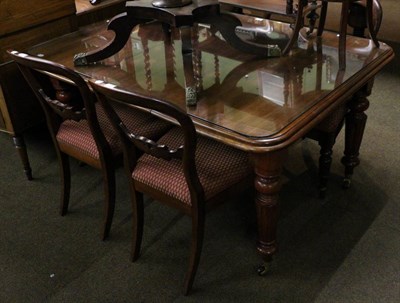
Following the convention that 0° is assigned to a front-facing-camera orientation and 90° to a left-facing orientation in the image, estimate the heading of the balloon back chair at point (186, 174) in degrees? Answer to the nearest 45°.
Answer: approximately 225°
